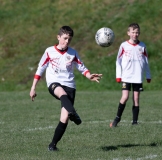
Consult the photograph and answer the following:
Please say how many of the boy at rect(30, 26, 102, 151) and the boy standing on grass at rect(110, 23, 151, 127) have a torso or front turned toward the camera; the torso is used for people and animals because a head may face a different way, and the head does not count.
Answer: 2

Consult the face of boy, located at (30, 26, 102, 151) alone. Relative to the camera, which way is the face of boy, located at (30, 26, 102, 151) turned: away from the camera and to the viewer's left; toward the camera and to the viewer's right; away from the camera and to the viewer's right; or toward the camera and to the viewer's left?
toward the camera and to the viewer's right

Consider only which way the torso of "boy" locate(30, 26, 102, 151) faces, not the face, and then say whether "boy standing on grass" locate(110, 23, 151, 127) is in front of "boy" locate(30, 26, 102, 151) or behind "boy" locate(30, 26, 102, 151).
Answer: behind

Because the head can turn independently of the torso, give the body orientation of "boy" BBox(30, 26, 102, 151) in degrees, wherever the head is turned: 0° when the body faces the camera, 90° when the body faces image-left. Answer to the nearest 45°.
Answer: approximately 0°

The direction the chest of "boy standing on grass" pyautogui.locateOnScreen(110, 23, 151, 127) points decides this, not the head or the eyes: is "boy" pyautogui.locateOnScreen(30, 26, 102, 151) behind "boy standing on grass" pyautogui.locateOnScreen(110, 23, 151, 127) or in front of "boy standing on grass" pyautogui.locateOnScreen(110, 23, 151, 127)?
in front

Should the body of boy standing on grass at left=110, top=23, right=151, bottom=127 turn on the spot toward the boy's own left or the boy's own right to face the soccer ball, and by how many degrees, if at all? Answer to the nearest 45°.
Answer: approximately 45° to the boy's own right
